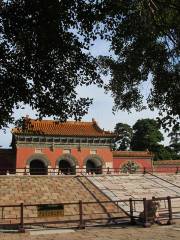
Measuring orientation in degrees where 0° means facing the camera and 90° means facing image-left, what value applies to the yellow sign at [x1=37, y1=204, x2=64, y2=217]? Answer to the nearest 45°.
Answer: approximately 0°
